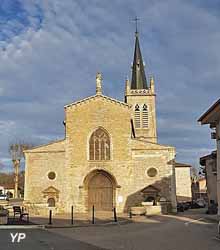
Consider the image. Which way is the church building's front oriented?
toward the camera
